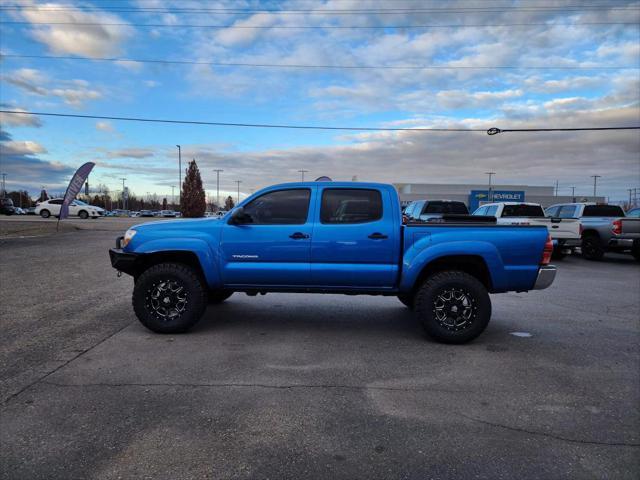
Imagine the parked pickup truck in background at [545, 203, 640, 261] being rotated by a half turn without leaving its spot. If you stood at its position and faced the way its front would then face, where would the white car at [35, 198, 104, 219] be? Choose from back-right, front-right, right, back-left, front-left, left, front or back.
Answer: back-right

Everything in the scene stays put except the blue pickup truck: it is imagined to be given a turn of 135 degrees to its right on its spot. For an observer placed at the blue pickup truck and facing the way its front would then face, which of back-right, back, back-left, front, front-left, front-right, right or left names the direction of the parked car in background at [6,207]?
left

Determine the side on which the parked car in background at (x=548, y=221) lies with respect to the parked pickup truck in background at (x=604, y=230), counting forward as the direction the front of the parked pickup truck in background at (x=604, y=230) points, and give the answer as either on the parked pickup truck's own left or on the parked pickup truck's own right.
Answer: on the parked pickup truck's own left

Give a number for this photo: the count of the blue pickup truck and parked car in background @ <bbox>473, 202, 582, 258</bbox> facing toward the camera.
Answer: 0

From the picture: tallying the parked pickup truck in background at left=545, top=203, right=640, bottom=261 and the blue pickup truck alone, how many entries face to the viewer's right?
0

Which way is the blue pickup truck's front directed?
to the viewer's left

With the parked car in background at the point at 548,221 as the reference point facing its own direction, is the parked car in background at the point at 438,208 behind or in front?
in front

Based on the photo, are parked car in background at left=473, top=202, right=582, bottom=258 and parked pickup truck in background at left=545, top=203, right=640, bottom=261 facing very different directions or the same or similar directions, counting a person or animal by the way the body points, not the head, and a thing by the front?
same or similar directions

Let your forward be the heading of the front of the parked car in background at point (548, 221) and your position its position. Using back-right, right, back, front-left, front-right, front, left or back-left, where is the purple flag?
front-left

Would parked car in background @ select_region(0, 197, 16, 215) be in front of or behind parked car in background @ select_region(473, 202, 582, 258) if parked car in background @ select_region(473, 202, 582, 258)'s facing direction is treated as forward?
in front

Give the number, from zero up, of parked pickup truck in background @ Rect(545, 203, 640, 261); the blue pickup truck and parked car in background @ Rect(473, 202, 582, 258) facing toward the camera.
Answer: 0

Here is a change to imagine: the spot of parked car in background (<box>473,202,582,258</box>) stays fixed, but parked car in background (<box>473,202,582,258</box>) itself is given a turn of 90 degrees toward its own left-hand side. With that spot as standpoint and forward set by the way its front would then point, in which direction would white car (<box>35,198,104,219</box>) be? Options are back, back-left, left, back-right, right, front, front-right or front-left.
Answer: front-right

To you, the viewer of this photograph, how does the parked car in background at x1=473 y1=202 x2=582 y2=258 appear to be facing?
facing away from the viewer and to the left of the viewer

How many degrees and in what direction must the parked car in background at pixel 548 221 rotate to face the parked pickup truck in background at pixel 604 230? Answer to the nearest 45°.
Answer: approximately 90° to its right

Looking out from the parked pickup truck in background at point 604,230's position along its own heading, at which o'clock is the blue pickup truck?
The blue pickup truck is roughly at 8 o'clock from the parked pickup truck in background.

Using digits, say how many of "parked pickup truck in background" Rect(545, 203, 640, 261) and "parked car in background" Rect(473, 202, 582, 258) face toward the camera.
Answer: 0
